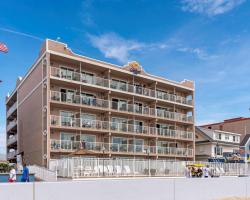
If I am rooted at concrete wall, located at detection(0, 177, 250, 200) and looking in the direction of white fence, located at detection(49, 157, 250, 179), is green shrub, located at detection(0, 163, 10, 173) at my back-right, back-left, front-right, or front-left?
front-left

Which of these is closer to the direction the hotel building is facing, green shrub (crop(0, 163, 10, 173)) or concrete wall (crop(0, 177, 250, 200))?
the concrete wall

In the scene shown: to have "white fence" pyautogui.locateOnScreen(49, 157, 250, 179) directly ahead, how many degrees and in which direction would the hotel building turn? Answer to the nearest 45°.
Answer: approximately 45° to its right

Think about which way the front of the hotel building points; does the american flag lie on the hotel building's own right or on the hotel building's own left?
on the hotel building's own right

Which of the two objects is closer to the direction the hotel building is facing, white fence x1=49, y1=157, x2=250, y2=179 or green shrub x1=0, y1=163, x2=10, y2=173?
the white fence

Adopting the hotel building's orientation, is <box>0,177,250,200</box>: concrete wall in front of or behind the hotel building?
in front

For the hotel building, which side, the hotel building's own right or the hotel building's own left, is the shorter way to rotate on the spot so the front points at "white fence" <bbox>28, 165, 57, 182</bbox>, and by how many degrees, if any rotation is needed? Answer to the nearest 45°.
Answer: approximately 45° to the hotel building's own right

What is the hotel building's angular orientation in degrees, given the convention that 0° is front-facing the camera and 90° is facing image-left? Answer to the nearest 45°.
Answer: approximately 315°

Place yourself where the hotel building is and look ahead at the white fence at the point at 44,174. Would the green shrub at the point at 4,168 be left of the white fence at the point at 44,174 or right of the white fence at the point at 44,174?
right
